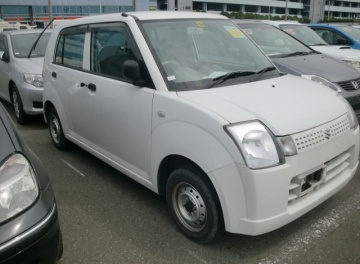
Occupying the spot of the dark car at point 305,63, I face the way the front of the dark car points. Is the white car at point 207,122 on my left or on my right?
on my right

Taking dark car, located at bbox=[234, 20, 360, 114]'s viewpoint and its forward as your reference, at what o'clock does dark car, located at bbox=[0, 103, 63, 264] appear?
dark car, located at bbox=[0, 103, 63, 264] is roughly at 2 o'clock from dark car, located at bbox=[234, 20, 360, 114].

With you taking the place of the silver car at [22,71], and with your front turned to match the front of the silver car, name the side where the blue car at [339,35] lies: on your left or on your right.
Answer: on your left

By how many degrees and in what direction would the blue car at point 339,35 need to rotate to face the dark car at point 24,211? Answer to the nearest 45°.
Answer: approximately 45° to its right
